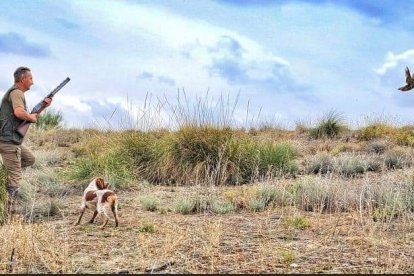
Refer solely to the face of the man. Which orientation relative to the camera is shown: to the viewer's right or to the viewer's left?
to the viewer's right

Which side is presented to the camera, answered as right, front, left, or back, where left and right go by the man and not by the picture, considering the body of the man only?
right

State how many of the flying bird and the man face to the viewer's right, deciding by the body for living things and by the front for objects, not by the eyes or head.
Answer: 2

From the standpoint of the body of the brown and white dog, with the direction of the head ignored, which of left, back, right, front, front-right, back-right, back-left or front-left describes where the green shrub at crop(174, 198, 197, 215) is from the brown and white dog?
right

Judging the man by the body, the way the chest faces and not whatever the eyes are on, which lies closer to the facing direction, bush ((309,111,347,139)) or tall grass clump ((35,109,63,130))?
the bush

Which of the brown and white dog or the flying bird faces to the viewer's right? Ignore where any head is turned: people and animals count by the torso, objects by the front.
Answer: the flying bird

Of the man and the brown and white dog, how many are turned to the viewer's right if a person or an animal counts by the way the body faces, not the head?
1

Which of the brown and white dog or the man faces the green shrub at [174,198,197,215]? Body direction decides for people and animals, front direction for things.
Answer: the man

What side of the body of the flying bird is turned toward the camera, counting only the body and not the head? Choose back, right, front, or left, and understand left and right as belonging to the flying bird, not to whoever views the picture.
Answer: right

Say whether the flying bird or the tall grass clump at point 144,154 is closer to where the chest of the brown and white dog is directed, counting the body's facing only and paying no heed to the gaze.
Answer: the tall grass clump

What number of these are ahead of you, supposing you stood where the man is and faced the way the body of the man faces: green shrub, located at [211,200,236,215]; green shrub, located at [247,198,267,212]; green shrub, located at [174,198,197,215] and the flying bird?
4

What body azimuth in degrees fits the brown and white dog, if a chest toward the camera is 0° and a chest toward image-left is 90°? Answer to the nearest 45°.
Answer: approximately 135°

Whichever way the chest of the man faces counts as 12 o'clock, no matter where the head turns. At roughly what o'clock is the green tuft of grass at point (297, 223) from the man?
The green tuft of grass is roughly at 1 o'clock from the man.

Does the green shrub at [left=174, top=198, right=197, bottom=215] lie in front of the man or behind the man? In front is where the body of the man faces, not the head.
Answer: in front
